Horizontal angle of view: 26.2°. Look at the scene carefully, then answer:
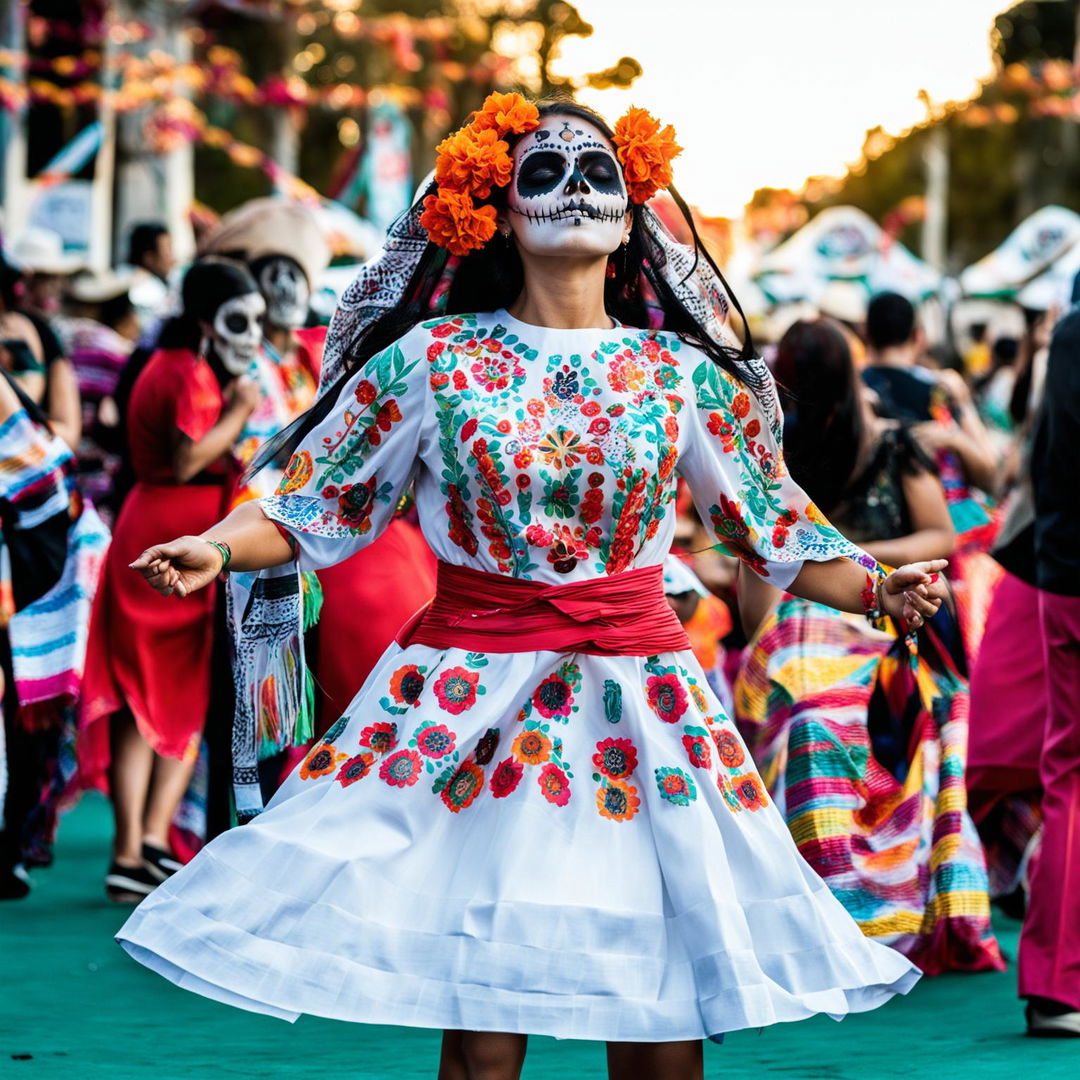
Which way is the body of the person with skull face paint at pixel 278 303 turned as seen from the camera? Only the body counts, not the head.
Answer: toward the camera

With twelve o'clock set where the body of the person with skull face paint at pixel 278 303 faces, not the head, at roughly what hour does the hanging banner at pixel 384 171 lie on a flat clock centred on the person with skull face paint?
The hanging banner is roughly at 6 o'clock from the person with skull face paint.

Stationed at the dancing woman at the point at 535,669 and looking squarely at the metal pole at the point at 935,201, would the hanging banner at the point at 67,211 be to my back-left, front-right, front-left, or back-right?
front-left

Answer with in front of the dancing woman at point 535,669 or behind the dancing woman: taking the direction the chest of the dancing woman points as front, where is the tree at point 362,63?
behind

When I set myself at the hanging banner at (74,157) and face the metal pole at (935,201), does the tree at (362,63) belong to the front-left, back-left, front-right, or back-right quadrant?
front-left

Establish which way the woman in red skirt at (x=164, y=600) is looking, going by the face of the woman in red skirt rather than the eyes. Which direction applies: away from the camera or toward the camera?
toward the camera

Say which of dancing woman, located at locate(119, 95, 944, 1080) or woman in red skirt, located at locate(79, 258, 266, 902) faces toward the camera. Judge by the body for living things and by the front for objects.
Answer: the dancing woman

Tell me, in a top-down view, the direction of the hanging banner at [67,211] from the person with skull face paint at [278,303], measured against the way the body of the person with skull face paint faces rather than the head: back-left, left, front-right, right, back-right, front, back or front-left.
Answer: back

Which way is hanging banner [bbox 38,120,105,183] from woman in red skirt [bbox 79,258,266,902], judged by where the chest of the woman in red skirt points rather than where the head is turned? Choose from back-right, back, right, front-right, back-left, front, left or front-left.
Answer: left

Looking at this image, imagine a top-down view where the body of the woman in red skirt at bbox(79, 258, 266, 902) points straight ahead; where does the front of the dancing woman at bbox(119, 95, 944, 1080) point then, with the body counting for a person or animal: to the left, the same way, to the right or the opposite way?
to the right

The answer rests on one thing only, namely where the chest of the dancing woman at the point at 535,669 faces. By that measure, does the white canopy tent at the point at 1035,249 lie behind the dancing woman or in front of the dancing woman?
behind

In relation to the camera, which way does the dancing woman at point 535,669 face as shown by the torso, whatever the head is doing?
toward the camera

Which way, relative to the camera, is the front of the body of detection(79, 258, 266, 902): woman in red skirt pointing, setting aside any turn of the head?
to the viewer's right

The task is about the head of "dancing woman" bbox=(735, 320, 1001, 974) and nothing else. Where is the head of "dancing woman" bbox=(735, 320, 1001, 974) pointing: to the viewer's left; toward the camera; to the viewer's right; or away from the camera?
away from the camera

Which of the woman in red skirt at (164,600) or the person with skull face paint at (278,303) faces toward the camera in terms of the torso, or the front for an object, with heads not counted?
the person with skull face paint

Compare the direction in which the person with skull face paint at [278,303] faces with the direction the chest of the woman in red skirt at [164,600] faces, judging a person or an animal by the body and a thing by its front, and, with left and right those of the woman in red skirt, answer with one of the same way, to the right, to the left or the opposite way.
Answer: to the right
